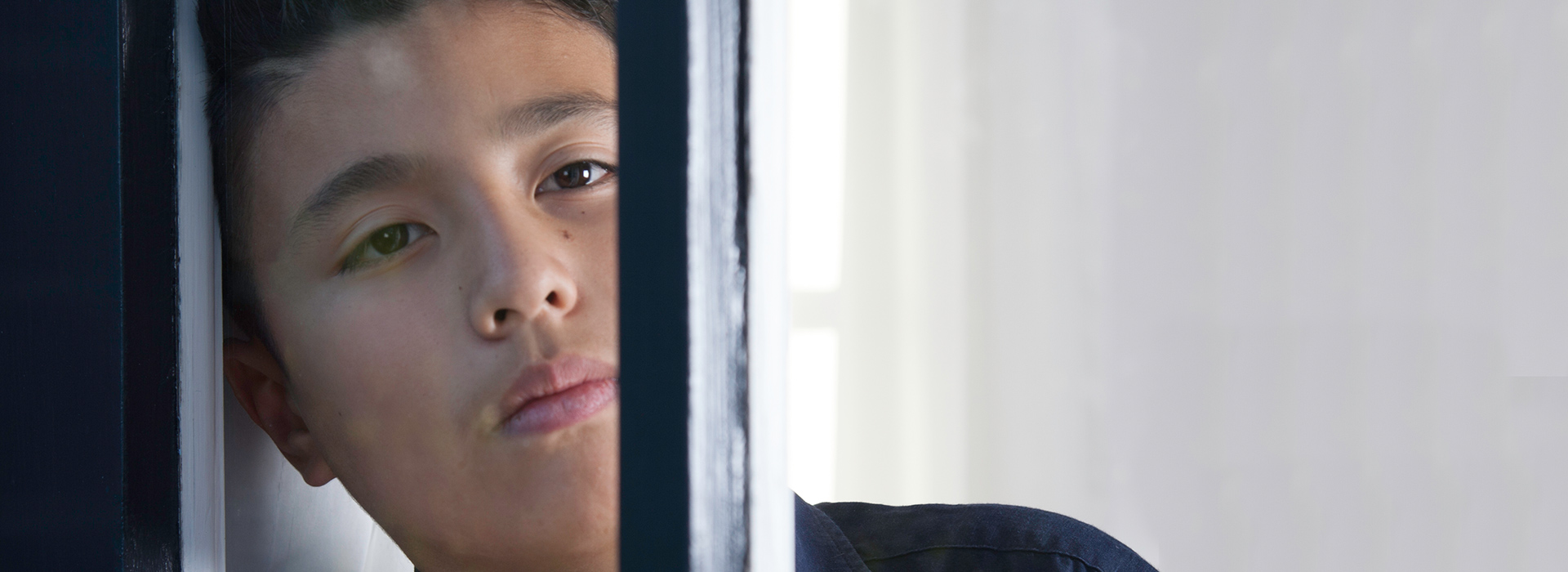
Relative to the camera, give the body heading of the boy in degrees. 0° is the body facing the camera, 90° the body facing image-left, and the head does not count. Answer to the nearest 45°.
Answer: approximately 0°
